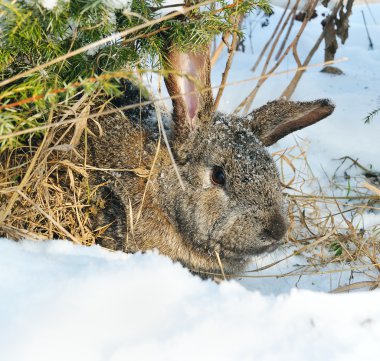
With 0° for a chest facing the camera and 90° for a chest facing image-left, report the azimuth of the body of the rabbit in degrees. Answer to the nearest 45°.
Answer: approximately 315°
